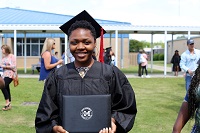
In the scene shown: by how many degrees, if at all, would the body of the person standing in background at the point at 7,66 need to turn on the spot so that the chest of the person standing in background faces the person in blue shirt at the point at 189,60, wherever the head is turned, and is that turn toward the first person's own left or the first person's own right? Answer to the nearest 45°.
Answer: approximately 135° to the first person's own left

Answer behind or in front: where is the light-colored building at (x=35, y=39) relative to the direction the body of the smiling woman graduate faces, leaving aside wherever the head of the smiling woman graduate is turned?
behind

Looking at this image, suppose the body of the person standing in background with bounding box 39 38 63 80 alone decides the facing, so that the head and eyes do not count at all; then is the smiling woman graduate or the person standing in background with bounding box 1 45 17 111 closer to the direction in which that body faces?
the smiling woman graduate

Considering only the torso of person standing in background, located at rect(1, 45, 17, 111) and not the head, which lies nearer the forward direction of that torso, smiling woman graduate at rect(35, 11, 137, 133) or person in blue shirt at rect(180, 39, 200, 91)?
the smiling woman graduate

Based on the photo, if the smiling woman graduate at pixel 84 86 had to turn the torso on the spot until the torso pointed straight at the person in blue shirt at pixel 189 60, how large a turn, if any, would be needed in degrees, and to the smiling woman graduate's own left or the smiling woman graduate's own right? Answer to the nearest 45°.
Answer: approximately 135° to the smiling woman graduate's own left
